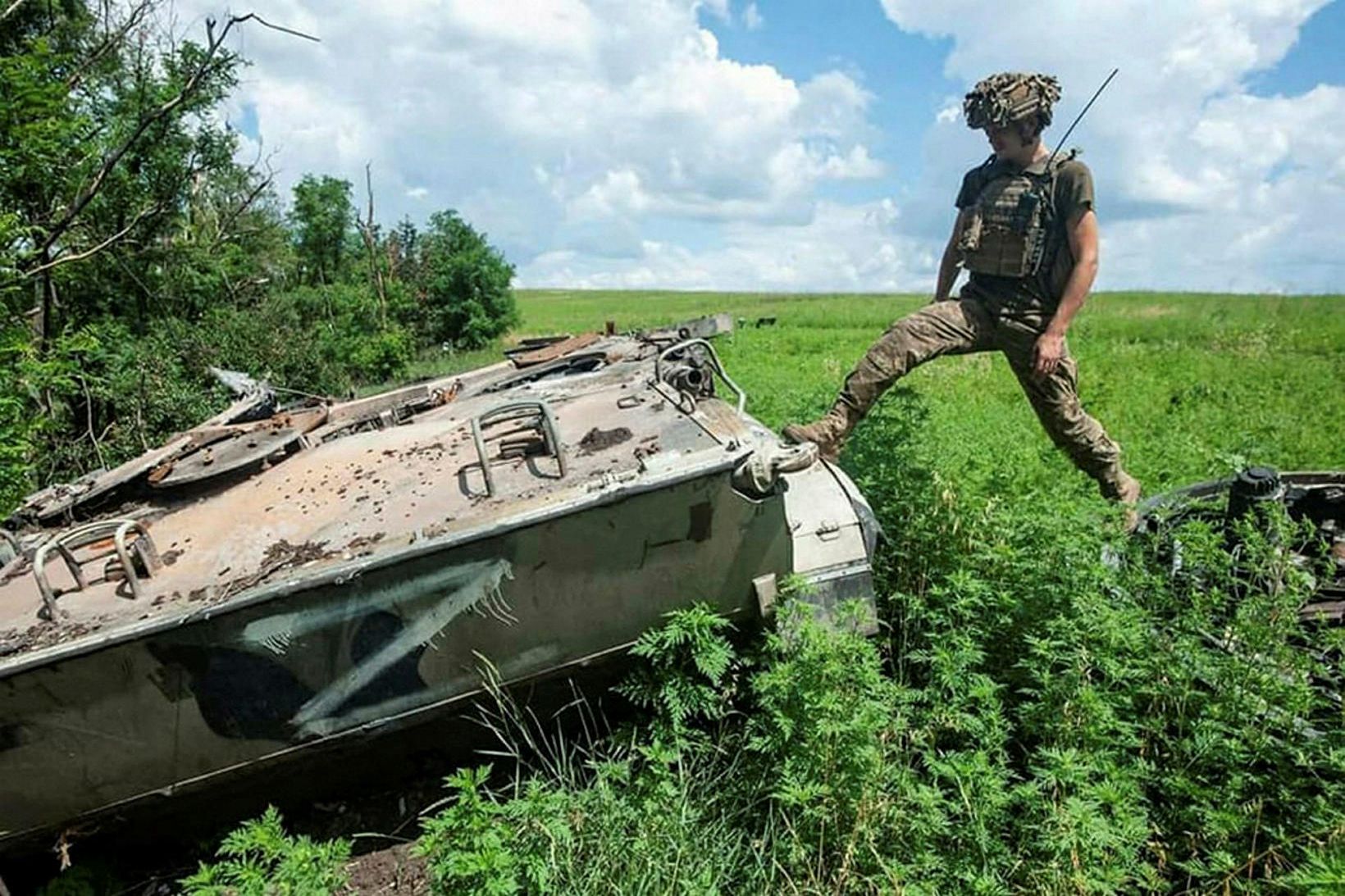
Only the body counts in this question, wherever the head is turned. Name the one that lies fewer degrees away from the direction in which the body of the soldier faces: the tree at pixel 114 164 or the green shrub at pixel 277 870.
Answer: the green shrub

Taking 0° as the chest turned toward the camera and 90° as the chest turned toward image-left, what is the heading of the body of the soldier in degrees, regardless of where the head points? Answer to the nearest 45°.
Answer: approximately 45°

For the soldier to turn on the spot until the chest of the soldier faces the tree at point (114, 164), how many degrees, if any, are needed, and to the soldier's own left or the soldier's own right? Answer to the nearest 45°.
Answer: approximately 90° to the soldier's own right

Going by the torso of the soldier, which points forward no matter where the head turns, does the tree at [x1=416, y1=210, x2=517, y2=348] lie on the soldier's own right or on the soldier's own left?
on the soldier's own right

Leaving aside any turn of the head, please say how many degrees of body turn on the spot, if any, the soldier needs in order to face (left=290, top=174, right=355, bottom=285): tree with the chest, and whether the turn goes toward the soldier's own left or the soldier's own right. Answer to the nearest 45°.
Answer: approximately 90° to the soldier's own right
